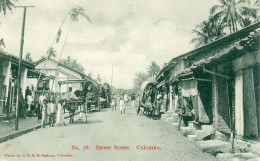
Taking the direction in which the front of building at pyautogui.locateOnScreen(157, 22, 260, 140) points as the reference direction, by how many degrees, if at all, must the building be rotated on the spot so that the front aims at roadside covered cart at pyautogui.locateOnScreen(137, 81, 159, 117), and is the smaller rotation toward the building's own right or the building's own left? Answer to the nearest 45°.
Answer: approximately 90° to the building's own right

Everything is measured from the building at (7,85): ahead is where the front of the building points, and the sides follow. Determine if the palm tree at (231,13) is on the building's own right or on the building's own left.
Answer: on the building's own left

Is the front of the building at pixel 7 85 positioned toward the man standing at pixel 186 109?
yes

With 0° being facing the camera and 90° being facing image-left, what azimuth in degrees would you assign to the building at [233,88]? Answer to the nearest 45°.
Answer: approximately 45°

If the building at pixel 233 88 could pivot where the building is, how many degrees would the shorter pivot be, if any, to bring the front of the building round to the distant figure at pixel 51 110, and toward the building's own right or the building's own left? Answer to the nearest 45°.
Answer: approximately 45° to the building's own right

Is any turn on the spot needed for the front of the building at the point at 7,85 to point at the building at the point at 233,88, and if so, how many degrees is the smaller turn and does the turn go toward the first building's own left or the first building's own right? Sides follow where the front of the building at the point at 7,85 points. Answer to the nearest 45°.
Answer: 0° — it already faces it

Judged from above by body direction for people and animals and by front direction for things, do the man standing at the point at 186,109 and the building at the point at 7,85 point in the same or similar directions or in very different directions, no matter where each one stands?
very different directions

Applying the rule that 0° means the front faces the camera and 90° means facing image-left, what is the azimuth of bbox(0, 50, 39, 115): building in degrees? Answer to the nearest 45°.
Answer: approximately 315°

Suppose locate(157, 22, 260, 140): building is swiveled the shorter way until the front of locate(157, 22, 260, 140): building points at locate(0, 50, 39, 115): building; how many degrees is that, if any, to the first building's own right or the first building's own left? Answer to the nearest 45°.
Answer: approximately 45° to the first building's own right
